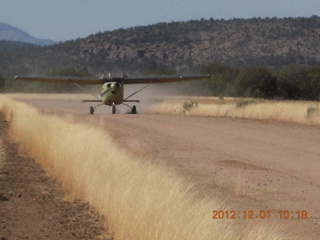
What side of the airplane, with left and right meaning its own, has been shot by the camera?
front
